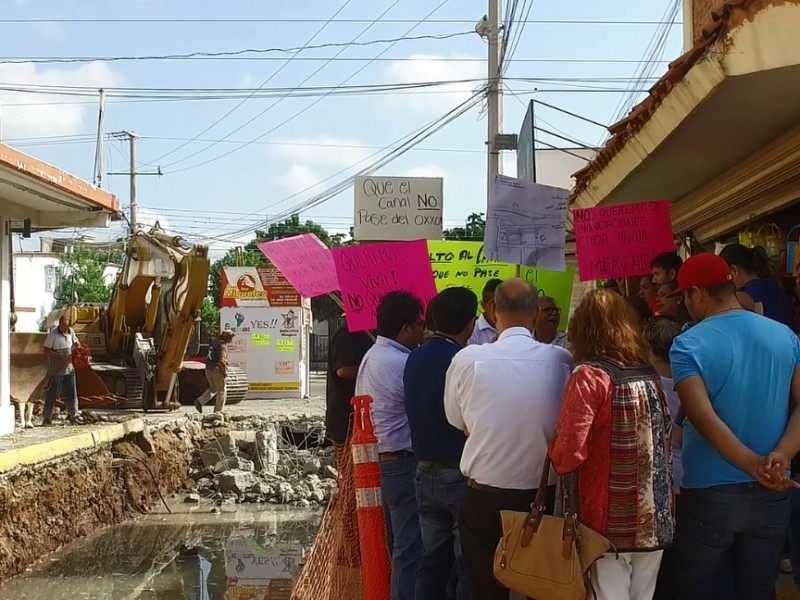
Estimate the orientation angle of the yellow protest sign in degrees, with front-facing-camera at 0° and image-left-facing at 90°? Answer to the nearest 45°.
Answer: approximately 0°

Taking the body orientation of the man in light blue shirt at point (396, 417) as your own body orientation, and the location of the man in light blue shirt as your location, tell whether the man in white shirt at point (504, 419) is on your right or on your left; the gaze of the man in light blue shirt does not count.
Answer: on your right

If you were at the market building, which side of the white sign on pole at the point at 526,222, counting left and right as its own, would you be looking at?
left

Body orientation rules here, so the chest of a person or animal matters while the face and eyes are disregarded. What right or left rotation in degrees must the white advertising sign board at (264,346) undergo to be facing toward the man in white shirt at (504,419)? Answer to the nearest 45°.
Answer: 0° — it already faces them

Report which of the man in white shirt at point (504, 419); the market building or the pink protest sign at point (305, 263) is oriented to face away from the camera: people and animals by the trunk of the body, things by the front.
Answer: the man in white shirt

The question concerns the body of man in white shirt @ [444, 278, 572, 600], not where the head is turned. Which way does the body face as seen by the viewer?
away from the camera

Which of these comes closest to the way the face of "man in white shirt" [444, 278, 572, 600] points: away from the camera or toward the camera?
away from the camera

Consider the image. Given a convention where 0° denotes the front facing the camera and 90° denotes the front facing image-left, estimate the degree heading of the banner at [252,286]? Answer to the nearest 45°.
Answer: approximately 0°
